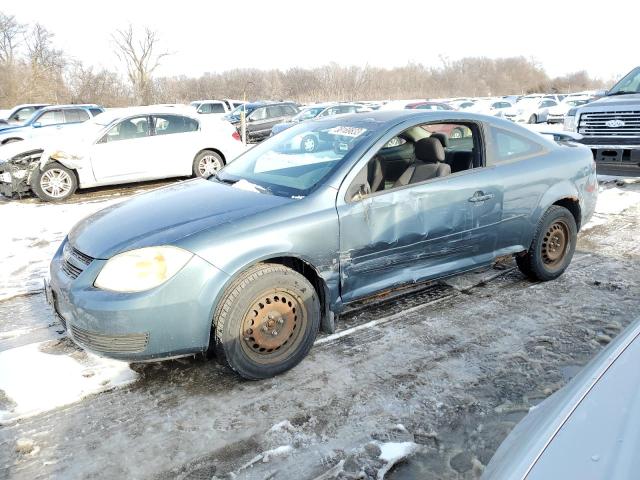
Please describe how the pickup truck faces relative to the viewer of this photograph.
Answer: facing the viewer and to the left of the viewer

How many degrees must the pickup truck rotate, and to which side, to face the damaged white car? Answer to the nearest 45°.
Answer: approximately 45° to its right

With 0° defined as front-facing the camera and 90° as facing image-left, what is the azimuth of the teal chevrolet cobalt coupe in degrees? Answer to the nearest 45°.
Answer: approximately 45°

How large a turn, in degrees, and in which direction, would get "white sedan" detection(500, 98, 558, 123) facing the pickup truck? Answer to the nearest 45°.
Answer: approximately 45° to its left

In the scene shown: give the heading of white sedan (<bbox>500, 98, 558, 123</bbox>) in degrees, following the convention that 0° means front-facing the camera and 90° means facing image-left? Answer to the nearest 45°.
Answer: approximately 45°

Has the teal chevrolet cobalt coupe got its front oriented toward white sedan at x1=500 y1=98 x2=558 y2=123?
no

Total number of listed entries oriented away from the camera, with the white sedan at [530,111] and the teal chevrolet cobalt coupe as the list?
0

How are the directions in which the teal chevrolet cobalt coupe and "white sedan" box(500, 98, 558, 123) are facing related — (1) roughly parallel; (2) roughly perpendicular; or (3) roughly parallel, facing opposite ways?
roughly parallel

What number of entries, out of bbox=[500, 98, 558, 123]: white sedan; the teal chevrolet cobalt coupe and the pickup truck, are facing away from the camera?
0

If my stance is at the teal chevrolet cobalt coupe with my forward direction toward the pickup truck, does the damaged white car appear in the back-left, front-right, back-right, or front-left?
front-left

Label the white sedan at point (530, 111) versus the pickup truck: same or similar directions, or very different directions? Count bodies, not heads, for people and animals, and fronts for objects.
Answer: same or similar directions

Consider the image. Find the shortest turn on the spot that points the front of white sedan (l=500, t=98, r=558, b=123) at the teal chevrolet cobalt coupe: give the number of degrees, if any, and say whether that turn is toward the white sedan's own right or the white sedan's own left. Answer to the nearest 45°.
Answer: approximately 45° to the white sedan's own left

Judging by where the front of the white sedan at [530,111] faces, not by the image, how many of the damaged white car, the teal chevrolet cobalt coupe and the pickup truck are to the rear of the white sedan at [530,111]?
0

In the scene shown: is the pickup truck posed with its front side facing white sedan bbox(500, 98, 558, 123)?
no

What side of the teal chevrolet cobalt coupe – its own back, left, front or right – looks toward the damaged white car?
right

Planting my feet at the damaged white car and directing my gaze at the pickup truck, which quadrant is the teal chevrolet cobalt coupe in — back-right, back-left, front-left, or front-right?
front-right
